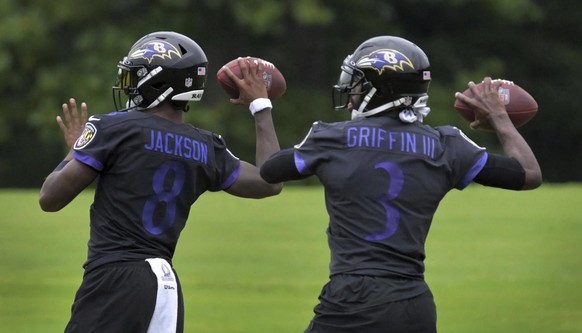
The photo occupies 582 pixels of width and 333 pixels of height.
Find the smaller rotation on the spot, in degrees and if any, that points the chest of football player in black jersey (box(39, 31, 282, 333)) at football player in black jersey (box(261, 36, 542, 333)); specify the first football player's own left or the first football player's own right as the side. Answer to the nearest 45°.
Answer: approximately 135° to the first football player's own right

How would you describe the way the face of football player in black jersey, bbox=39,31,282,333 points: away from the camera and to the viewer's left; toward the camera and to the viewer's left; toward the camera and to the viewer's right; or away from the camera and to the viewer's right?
away from the camera and to the viewer's left

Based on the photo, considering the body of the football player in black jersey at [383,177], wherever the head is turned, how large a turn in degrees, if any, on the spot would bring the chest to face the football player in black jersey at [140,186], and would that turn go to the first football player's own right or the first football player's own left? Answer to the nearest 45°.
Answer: approximately 90° to the first football player's own left

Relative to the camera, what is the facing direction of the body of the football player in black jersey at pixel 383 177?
away from the camera

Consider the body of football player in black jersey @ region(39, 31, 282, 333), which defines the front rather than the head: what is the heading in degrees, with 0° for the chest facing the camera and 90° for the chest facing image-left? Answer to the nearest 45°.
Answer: approximately 135°
